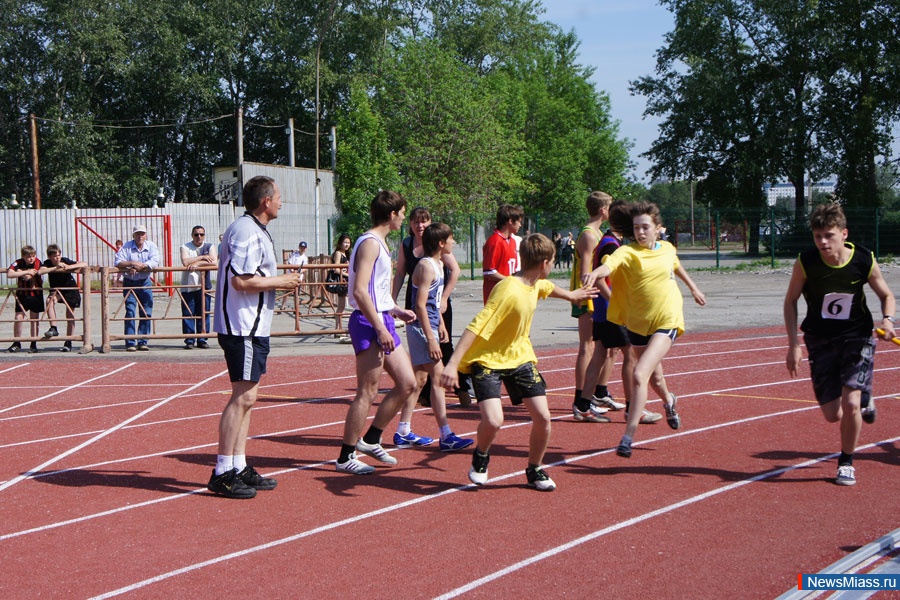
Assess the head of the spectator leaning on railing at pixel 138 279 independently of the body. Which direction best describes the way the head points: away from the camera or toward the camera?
toward the camera

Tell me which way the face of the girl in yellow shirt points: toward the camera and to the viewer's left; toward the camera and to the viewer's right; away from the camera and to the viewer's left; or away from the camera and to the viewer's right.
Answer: toward the camera and to the viewer's left

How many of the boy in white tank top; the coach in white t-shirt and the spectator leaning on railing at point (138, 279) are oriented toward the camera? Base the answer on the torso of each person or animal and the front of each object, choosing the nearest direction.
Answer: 1

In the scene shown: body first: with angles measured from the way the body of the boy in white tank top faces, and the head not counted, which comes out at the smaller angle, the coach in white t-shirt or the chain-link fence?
the chain-link fence

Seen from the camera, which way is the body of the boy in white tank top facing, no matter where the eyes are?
to the viewer's right

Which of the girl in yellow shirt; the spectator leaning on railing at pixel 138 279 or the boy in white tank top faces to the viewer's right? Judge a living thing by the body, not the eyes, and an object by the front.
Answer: the boy in white tank top

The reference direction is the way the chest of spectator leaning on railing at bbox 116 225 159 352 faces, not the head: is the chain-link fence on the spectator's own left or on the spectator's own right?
on the spectator's own left

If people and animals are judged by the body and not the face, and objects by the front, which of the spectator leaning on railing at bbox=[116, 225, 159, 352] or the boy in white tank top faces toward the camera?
the spectator leaning on railing

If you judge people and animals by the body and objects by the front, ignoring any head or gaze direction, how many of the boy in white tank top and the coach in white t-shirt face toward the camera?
0

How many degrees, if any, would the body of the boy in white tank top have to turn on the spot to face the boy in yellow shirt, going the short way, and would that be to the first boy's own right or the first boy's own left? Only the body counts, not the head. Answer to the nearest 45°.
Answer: approximately 45° to the first boy's own right

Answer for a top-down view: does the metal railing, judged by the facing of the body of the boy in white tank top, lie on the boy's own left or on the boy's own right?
on the boy's own left

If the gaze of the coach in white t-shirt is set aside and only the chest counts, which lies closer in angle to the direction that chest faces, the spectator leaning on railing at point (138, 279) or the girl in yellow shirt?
the girl in yellow shirt

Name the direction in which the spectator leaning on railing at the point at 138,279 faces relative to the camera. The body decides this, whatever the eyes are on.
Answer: toward the camera

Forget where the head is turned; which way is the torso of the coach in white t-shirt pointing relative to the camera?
to the viewer's right

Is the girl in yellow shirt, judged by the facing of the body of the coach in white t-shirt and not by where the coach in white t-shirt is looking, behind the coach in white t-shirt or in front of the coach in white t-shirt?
in front

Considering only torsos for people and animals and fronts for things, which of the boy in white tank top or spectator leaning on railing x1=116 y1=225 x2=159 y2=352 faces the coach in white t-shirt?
the spectator leaning on railing

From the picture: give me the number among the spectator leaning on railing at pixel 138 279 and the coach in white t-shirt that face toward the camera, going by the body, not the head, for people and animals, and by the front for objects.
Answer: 1

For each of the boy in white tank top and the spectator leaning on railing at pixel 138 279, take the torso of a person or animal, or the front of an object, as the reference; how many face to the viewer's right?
1

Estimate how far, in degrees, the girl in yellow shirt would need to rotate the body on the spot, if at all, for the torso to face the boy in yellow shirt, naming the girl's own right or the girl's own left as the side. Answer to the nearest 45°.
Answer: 0° — they already face them

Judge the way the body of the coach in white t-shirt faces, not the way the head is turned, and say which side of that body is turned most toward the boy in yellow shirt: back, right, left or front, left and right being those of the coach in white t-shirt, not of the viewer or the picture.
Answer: front

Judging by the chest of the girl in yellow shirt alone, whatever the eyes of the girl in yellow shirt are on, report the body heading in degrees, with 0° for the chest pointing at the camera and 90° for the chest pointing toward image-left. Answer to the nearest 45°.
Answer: approximately 45°
